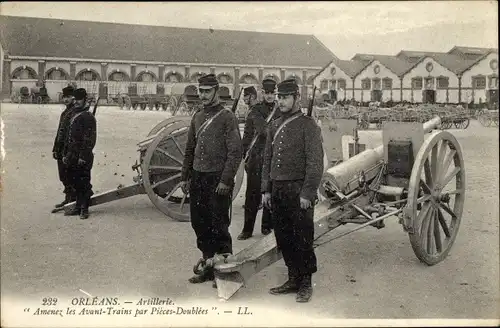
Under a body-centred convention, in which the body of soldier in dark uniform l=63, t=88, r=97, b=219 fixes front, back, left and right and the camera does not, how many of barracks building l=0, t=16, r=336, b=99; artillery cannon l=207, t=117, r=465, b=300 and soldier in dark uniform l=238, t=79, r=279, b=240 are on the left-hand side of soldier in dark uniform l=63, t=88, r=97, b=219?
2

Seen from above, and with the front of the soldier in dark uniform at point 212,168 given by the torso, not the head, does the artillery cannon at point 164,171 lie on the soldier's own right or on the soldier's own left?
on the soldier's own right

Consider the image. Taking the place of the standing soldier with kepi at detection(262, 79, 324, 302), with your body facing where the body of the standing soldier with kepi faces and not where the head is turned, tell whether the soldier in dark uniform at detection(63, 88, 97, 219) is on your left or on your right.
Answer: on your right

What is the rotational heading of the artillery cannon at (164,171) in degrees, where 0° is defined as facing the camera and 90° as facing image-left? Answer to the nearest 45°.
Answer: approximately 270°

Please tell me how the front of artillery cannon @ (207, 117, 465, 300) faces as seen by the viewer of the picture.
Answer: facing away from the viewer and to the right of the viewer

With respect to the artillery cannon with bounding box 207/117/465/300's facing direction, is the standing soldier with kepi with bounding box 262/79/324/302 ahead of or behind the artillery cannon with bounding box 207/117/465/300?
behind

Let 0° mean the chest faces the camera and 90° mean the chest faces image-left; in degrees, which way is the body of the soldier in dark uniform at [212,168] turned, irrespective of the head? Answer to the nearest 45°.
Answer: approximately 45°

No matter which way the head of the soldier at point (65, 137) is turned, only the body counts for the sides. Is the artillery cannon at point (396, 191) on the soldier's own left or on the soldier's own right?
on the soldier's own left

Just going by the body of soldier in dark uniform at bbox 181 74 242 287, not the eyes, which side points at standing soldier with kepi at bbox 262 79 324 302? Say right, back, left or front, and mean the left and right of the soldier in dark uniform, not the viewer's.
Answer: left

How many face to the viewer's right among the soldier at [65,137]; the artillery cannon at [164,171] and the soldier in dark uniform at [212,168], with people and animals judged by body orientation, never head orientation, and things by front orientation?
1

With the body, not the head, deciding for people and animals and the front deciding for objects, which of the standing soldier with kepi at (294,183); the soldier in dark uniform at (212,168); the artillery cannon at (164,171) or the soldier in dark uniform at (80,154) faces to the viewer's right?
the artillery cannon

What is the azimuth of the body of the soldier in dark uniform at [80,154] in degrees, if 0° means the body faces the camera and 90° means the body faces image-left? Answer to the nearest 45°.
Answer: approximately 45°
